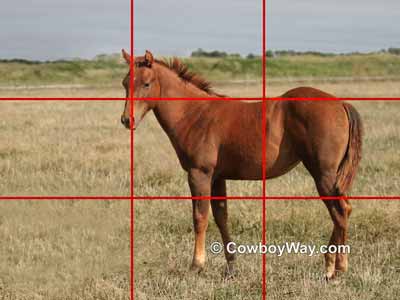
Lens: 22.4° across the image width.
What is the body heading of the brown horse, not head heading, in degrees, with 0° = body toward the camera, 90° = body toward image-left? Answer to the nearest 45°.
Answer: approximately 90°
